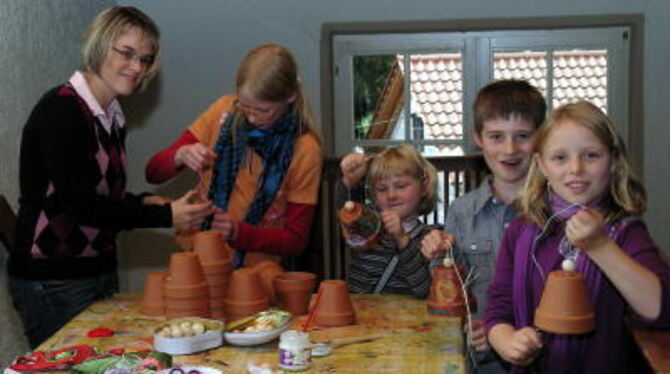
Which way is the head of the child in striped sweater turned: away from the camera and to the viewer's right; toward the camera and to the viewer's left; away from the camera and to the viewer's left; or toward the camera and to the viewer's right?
toward the camera and to the viewer's left

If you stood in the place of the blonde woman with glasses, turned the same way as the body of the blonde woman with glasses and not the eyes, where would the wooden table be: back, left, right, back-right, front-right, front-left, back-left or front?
front

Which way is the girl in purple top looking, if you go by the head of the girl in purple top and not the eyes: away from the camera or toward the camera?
toward the camera

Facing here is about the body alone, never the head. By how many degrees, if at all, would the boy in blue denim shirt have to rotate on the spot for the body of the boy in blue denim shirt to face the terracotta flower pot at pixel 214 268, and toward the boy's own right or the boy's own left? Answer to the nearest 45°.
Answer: approximately 45° to the boy's own right

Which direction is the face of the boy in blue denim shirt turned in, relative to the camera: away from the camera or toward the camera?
toward the camera

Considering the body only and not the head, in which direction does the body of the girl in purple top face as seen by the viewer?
toward the camera

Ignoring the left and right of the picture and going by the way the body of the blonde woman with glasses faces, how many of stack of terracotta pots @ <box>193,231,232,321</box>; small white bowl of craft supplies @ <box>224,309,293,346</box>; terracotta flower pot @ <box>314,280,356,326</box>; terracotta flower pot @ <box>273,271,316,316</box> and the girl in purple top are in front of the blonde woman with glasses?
5

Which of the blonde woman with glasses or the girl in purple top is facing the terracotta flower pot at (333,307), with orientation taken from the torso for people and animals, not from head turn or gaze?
the blonde woman with glasses

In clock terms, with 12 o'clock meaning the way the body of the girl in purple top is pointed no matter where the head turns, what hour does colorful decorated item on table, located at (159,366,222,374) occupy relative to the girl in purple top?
The colorful decorated item on table is roughly at 2 o'clock from the girl in purple top.

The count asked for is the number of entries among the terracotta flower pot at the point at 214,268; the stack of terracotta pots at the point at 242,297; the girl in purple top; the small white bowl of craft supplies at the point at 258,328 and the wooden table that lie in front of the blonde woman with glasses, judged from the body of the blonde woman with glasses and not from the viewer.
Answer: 5

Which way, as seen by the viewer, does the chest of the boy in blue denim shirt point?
toward the camera

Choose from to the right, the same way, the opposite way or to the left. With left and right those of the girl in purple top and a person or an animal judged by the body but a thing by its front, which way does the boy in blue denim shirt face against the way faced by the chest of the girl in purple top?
the same way

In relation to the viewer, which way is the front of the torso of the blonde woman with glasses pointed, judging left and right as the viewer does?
facing the viewer and to the right of the viewer
